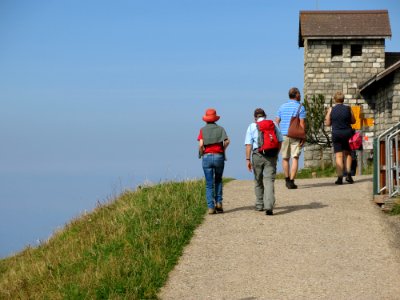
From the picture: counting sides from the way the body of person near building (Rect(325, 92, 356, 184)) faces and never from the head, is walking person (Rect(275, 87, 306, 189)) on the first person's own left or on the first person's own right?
on the first person's own left

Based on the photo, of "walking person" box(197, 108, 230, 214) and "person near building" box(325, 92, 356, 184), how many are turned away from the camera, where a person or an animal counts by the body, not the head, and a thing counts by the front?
2

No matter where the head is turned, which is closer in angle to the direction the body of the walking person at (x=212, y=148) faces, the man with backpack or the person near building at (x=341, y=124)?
the person near building

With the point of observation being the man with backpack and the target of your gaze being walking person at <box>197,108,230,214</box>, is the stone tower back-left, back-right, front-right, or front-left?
back-right

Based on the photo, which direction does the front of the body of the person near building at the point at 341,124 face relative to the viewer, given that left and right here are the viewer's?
facing away from the viewer

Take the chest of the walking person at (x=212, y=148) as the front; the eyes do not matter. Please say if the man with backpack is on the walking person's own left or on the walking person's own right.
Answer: on the walking person's own right

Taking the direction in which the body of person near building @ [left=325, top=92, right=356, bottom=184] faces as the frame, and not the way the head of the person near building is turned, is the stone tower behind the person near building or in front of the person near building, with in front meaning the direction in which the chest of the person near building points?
in front

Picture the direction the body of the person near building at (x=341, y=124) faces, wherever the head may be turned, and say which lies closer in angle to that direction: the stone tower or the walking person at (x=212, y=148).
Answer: the stone tower

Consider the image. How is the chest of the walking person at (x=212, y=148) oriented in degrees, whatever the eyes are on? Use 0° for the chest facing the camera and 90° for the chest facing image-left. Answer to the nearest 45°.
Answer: approximately 180°

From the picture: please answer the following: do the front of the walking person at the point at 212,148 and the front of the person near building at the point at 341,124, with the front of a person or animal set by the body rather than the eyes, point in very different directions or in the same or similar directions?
same or similar directions

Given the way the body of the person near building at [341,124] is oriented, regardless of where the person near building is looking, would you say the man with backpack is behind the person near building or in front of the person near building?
behind

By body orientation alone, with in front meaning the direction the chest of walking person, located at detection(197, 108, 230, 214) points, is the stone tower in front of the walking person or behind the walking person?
in front
